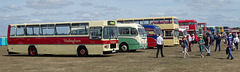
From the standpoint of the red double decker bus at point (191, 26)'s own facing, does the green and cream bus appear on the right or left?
on its right

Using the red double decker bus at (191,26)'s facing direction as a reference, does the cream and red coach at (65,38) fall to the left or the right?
on its right

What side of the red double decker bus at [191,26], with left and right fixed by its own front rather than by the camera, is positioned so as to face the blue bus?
right
